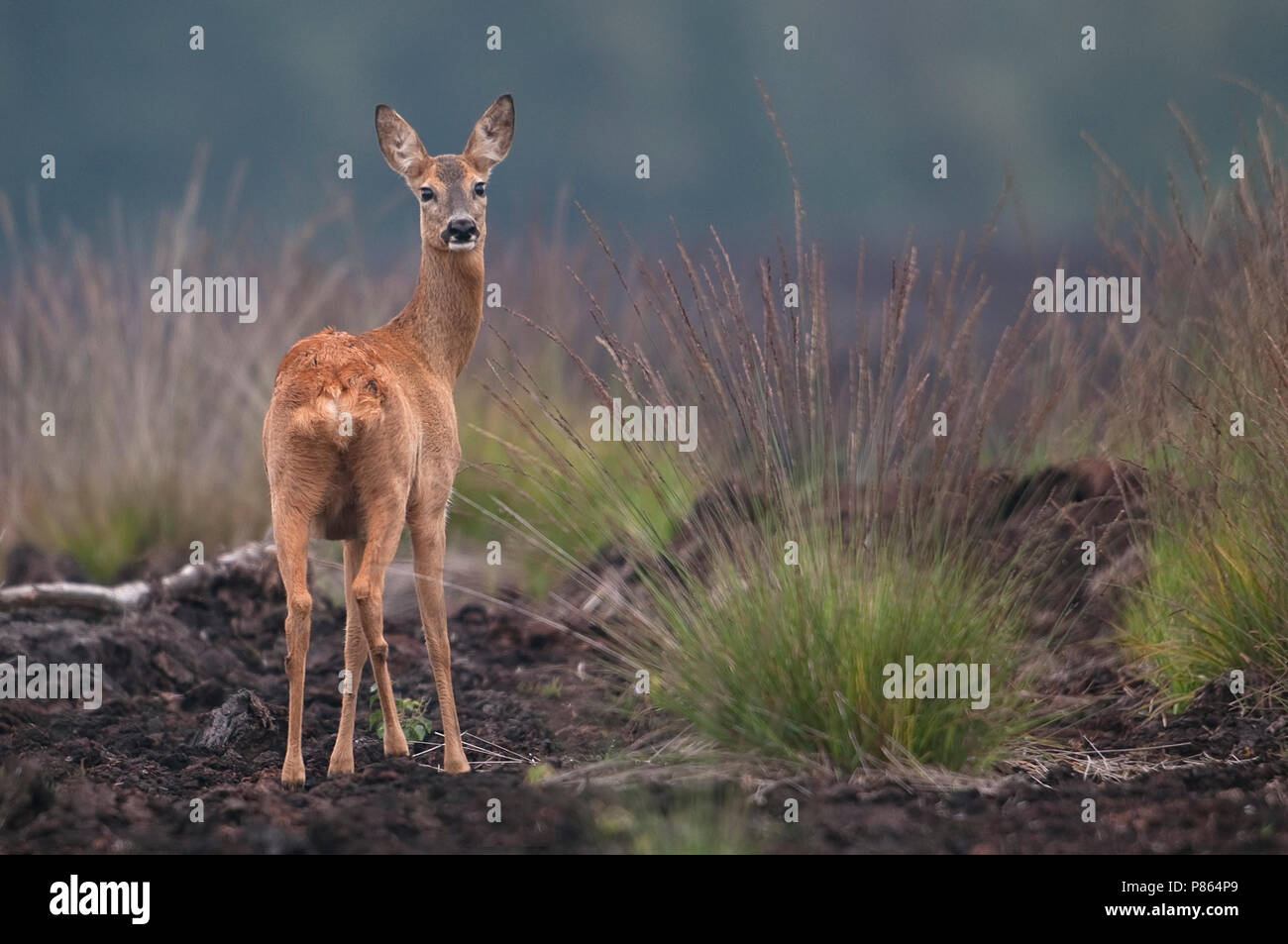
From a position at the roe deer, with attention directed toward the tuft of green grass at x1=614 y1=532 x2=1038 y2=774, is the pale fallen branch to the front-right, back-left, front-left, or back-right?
back-left

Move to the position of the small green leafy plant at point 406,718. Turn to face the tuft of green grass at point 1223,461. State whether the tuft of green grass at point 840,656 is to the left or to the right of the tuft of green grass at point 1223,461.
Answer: right

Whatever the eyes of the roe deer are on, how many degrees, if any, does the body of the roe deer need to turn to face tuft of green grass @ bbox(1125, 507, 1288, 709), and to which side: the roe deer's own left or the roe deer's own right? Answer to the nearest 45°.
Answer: approximately 45° to the roe deer's own right

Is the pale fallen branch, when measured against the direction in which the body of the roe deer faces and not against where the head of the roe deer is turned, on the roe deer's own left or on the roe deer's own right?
on the roe deer's own left

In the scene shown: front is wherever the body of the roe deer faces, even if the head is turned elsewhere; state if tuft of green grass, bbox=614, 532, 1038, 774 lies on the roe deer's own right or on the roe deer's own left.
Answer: on the roe deer's own right

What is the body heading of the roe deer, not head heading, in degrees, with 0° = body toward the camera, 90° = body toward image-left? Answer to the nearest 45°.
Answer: approximately 225°

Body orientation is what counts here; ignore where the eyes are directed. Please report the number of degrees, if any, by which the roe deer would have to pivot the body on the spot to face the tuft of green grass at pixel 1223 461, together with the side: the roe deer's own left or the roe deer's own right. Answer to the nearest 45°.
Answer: approximately 45° to the roe deer's own right
